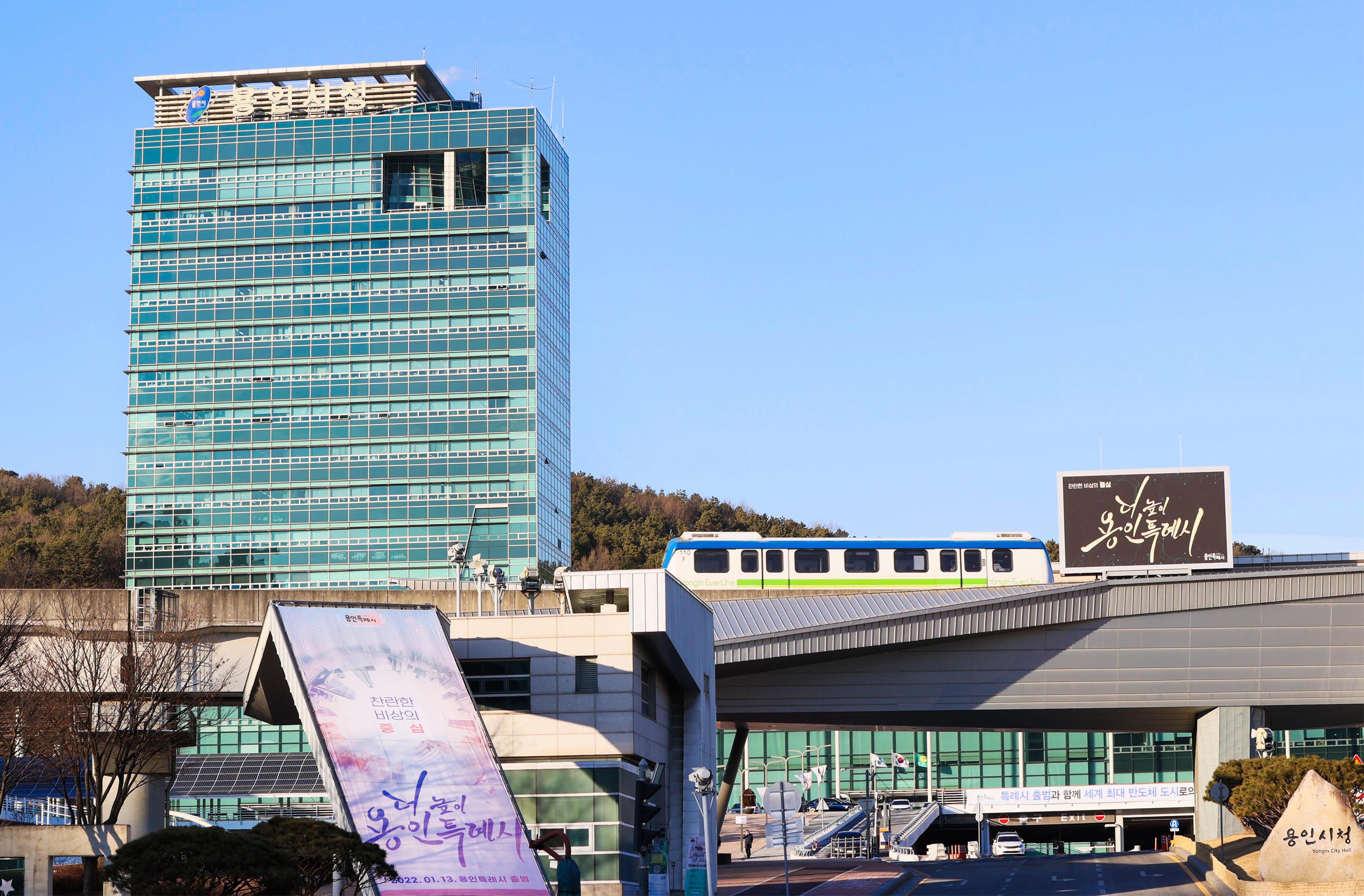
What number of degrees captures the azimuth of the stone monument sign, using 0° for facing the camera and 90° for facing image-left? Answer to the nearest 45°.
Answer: approximately 0°

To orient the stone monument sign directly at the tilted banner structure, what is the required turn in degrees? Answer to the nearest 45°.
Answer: approximately 45° to its right

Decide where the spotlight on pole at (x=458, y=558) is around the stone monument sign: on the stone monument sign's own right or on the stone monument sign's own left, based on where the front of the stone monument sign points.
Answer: on the stone monument sign's own right

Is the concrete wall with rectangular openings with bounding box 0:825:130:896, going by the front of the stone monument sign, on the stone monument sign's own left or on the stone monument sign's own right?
on the stone monument sign's own right

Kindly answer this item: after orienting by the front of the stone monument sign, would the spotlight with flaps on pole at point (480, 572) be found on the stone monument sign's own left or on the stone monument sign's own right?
on the stone monument sign's own right

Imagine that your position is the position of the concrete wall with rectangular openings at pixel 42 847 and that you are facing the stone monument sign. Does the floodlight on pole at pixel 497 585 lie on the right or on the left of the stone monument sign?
left

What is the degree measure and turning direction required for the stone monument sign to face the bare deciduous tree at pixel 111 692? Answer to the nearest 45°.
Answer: approximately 90° to its right

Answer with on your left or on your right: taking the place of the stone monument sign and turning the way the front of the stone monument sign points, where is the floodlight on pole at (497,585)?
on your right
